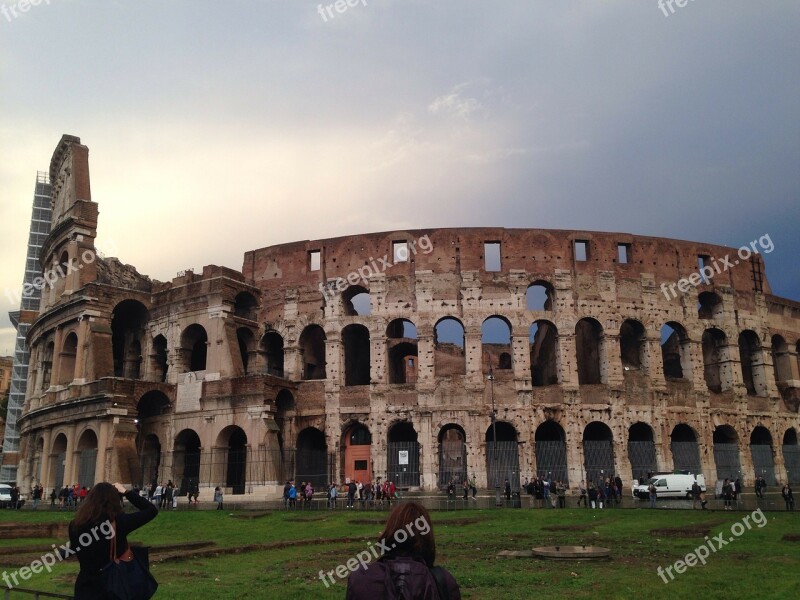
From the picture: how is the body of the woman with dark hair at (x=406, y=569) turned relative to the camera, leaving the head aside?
away from the camera

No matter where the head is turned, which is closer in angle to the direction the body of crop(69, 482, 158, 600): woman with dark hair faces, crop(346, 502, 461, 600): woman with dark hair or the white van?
the white van

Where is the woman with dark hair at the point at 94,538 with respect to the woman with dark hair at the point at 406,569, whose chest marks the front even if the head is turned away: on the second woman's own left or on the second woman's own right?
on the second woman's own left

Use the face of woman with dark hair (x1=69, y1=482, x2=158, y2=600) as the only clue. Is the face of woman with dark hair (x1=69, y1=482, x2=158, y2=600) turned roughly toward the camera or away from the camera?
away from the camera

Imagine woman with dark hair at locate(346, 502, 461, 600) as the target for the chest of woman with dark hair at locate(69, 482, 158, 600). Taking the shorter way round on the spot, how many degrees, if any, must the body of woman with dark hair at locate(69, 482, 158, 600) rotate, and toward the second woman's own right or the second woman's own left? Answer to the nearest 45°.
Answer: approximately 90° to the second woman's own right

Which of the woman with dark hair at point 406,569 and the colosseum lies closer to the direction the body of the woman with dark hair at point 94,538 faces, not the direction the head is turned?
the colosseum

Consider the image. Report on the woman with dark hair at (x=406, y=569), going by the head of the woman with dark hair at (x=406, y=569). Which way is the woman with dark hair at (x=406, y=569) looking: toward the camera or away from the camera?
away from the camera

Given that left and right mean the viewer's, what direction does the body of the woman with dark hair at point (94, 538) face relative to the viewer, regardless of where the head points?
facing away from the viewer and to the right of the viewer
